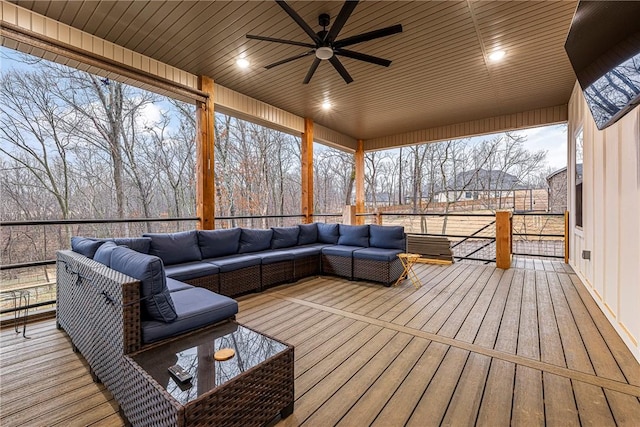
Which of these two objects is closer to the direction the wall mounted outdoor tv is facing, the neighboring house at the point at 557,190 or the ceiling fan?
the ceiling fan

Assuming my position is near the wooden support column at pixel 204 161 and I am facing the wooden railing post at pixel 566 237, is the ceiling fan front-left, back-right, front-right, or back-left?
front-right

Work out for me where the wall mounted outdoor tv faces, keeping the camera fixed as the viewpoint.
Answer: facing the viewer and to the left of the viewer

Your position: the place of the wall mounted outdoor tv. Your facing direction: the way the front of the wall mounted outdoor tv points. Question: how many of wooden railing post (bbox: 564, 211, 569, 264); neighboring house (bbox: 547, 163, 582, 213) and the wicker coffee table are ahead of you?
1

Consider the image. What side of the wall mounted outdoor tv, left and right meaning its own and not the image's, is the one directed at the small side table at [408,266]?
right

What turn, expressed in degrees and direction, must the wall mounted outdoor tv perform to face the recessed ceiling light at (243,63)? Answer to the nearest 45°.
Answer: approximately 45° to its right

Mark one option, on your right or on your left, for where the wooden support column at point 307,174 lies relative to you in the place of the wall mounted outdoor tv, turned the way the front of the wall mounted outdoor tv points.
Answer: on your right

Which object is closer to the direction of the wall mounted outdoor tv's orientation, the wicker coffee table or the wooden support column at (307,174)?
the wicker coffee table

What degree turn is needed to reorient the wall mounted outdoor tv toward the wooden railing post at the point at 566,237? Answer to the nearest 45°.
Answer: approximately 135° to its right

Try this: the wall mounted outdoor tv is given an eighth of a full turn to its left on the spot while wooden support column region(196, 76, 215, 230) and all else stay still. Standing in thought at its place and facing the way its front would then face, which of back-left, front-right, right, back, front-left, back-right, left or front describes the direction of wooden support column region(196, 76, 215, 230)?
right

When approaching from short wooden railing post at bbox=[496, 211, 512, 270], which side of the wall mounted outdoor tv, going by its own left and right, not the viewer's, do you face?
right
